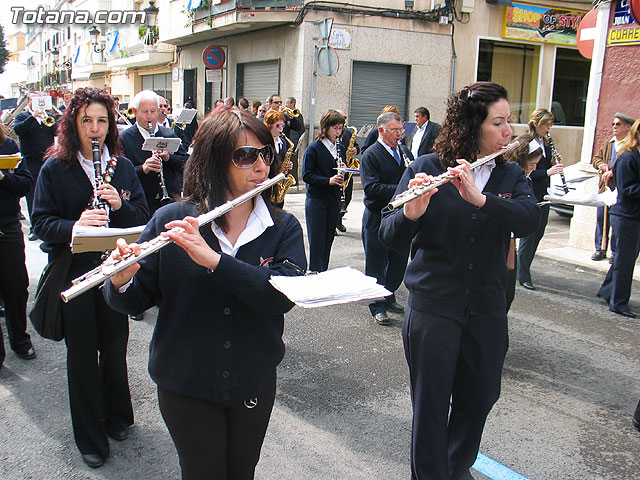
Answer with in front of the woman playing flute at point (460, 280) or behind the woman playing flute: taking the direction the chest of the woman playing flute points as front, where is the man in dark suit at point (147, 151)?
behind

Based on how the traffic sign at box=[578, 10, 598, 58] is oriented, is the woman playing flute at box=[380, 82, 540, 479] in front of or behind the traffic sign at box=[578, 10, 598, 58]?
in front

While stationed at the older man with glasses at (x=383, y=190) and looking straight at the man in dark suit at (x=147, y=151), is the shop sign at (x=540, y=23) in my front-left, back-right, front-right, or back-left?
back-right

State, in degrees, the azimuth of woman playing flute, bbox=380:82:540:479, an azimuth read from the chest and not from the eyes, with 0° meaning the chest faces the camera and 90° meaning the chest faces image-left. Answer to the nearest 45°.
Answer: approximately 315°

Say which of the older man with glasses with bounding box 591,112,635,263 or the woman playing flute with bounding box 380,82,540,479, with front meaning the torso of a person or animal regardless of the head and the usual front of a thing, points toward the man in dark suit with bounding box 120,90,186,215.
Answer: the older man with glasses

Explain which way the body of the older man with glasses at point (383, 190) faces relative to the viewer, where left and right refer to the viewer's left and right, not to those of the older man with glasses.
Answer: facing the viewer and to the right of the viewer

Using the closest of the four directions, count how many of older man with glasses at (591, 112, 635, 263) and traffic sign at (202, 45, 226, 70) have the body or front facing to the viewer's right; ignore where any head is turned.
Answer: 0

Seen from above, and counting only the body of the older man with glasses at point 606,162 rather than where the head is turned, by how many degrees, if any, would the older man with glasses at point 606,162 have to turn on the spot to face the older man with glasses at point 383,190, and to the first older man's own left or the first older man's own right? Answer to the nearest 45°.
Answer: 0° — they already face them

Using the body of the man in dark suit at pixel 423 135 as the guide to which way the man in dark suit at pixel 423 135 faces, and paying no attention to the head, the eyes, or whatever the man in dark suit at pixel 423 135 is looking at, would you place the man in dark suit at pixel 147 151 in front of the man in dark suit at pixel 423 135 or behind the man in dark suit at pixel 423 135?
in front

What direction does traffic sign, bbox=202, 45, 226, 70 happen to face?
toward the camera

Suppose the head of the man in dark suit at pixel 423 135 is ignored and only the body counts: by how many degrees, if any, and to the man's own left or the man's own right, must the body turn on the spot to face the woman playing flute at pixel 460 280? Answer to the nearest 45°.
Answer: approximately 45° to the man's own left

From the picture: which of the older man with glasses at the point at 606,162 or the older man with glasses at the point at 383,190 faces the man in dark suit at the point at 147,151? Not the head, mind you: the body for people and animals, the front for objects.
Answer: the older man with glasses at the point at 606,162

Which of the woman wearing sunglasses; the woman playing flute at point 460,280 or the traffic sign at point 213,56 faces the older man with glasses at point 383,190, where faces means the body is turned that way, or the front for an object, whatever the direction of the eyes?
the traffic sign

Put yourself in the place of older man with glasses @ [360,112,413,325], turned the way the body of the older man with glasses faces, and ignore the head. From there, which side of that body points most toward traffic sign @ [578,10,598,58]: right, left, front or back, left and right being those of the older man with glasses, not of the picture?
left

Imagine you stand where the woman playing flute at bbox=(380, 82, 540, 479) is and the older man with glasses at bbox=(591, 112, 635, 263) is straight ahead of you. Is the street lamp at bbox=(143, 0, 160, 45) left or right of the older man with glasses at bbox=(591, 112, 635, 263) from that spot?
left
